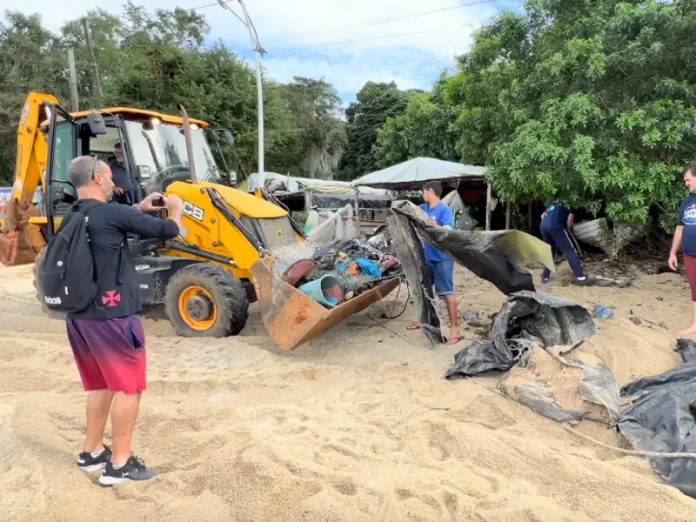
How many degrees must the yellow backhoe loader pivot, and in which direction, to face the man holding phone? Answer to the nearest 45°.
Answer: approximately 45° to its right

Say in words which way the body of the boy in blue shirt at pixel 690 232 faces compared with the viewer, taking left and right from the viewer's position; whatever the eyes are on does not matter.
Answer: facing the viewer and to the left of the viewer

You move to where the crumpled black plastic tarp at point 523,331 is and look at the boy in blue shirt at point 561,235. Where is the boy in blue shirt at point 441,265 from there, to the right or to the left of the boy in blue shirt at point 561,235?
left

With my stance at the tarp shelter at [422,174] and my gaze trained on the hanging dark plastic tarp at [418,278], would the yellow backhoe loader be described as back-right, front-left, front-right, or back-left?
front-right

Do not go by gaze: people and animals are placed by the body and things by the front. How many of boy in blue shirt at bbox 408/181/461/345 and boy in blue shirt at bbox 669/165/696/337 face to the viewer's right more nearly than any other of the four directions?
0

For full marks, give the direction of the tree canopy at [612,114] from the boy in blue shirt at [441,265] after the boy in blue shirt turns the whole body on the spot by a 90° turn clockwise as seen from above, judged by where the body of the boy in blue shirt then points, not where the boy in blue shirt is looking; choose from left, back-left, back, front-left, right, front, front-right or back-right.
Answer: right

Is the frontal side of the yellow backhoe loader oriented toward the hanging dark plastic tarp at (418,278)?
yes

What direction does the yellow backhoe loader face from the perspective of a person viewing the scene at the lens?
facing the viewer and to the right of the viewer

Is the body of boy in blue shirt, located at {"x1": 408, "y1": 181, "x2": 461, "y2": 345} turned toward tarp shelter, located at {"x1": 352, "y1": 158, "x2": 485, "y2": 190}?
no

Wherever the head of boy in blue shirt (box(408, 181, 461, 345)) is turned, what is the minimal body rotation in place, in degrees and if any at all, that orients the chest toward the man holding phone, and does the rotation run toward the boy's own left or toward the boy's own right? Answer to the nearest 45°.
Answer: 0° — they already face them

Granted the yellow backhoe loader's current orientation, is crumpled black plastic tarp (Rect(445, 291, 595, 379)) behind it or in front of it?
in front

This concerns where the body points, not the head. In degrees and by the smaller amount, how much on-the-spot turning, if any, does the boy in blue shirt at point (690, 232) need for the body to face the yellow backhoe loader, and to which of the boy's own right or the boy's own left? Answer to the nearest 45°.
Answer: approximately 45° to the boy's own right

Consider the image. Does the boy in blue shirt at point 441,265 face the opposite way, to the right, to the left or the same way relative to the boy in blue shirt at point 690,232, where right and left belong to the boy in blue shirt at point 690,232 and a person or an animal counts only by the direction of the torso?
the same way

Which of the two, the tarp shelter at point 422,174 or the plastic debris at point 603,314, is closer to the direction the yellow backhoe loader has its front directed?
the plastic debris

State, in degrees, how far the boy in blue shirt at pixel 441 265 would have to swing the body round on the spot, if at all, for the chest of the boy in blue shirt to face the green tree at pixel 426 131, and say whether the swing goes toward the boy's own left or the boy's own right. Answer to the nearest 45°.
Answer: approximately 135° to the boy's own right

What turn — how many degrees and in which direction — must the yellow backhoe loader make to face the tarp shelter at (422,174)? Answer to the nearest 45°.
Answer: approximately 90° to its left
